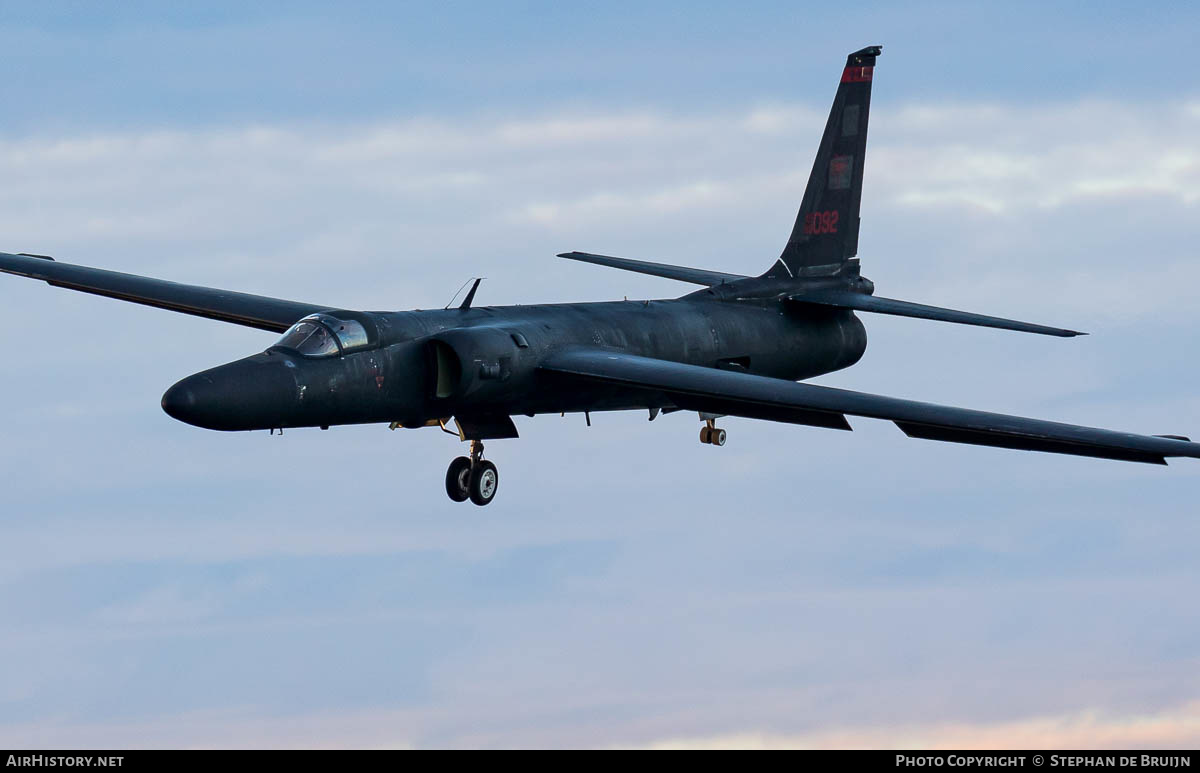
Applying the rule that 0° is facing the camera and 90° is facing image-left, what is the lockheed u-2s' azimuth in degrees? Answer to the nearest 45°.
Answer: approximately 45°
